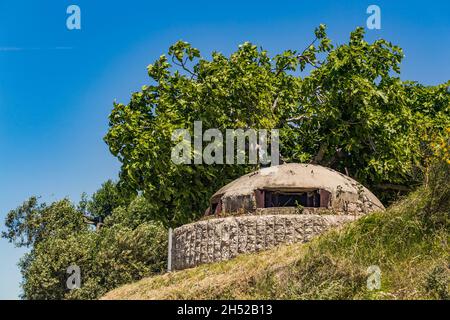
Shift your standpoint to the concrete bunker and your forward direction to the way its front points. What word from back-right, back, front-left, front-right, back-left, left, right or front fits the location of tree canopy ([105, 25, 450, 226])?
back

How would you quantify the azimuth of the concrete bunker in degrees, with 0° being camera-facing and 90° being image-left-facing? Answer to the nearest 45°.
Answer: approximately 0°
